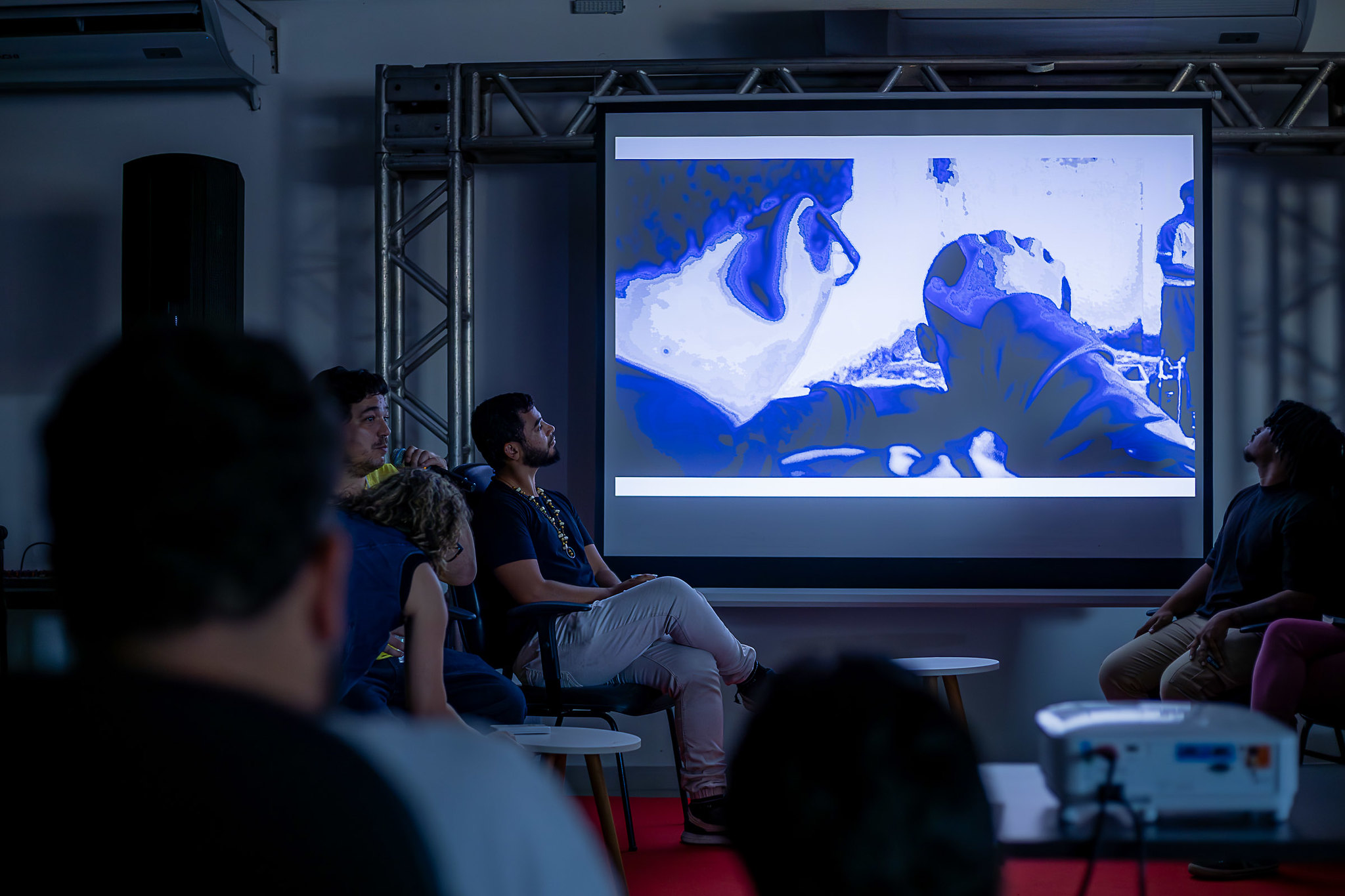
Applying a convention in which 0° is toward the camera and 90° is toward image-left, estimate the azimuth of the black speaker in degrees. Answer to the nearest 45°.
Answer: approximately 0°

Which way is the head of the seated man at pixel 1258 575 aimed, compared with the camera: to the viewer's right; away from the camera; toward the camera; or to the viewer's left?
to the viewer's left

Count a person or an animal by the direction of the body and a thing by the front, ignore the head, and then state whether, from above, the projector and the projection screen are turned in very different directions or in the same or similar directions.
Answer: very different directions

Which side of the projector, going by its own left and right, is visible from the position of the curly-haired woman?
left

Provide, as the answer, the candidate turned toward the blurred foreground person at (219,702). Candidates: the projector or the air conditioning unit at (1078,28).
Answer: the air conditioning unit

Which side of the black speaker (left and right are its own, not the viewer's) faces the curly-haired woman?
front

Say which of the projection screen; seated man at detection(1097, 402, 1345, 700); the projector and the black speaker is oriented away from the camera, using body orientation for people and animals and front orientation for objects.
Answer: the projector

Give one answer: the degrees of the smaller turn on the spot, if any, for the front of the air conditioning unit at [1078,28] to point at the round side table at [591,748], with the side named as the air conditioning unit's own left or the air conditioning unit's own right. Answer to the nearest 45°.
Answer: approximately 45° to the air conditioning unit's own right

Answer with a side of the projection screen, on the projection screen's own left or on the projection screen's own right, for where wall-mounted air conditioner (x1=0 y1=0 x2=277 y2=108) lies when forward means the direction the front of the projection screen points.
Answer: on the projection screen's own right

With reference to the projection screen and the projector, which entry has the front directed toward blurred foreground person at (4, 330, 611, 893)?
the projection screen

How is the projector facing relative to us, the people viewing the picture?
facing away from the viewer

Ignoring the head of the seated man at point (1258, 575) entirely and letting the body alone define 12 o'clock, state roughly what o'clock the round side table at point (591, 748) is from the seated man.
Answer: The round side table is roughly at 12 o'clock from the seated man.

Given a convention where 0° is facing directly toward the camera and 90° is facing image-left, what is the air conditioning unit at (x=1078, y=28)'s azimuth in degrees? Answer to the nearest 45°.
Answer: approximately 0°

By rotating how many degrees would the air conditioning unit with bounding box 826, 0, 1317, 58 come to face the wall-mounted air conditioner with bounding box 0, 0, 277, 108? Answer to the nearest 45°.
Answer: approximately 90° to its right

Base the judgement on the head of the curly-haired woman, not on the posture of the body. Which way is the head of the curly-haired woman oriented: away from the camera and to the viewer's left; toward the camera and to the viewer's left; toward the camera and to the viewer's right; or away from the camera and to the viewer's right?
away from the camera and to the viewer's right

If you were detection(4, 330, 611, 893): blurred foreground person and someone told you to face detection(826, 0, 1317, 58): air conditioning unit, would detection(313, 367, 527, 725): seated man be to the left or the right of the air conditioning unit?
left

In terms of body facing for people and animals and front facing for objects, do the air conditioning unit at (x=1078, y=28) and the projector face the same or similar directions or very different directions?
very different directions
